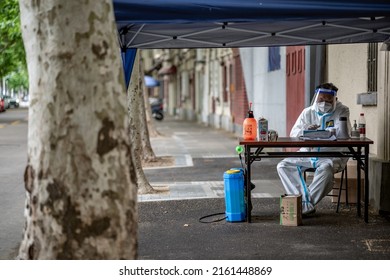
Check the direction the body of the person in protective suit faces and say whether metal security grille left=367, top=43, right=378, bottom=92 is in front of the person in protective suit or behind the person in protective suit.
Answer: behind

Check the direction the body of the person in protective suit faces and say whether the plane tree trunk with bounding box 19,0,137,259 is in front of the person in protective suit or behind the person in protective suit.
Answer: in front

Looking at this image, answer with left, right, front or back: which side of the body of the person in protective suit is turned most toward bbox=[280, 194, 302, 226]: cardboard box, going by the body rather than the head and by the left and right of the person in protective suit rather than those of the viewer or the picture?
front

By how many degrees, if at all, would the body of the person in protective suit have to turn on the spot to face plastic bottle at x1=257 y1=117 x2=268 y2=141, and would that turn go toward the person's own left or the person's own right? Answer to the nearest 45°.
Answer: approximately 45° to the person's own right

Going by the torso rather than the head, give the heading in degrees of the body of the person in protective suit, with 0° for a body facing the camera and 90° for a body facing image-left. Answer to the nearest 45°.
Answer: approximately 0°

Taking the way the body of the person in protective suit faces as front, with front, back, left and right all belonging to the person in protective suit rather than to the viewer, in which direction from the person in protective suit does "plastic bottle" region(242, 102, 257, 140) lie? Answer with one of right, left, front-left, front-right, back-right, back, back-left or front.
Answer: front-right
